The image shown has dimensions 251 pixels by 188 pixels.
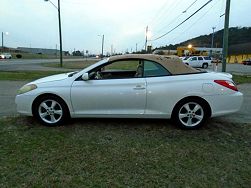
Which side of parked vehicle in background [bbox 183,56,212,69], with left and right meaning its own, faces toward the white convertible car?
left

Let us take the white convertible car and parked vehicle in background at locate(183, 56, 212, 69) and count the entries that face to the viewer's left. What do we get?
2

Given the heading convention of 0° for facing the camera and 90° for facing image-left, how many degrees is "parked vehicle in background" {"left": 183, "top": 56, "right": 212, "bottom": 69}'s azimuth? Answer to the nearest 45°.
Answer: approximately 90°

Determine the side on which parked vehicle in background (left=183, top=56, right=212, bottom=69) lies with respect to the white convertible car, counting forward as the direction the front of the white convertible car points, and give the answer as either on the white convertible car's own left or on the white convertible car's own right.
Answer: on the white convertible car's own right

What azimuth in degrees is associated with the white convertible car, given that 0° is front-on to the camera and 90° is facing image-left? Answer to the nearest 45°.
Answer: approximately 90°
